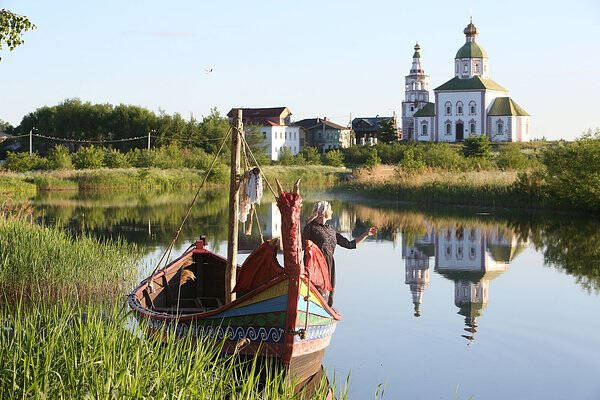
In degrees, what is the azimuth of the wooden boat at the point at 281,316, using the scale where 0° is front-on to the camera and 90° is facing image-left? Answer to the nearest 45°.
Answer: approximately 315°

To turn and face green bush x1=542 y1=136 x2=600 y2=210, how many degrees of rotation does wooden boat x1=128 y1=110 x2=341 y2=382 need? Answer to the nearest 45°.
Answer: approximately 90° to its left
